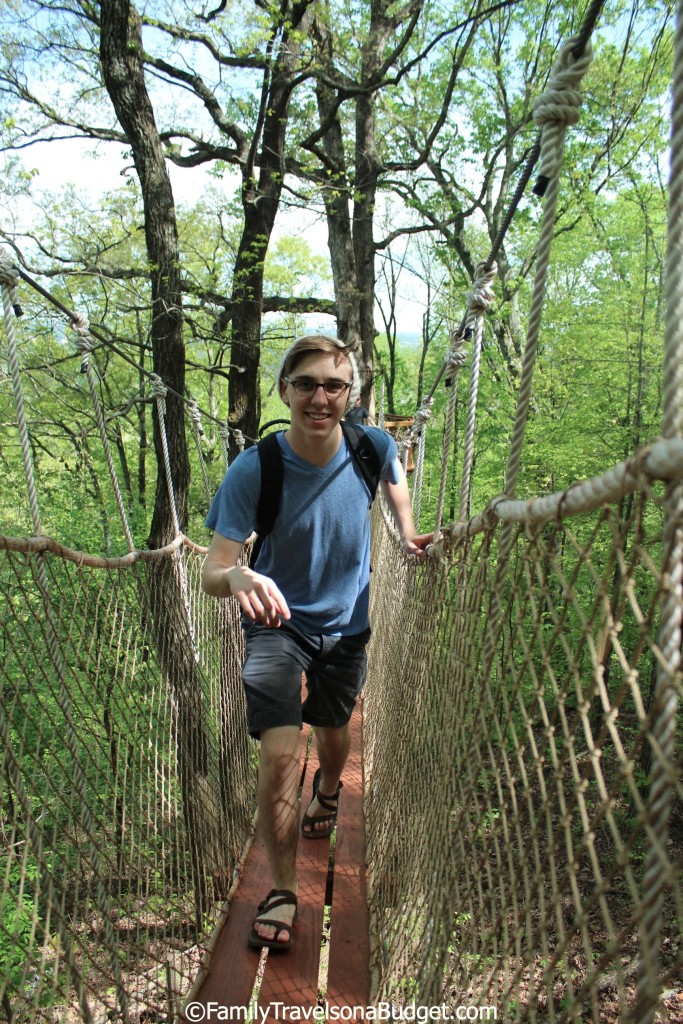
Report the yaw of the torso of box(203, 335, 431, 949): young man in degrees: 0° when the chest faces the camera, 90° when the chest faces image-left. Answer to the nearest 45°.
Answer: approximately 0°

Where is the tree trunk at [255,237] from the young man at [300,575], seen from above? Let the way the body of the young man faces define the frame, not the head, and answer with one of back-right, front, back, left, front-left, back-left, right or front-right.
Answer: back

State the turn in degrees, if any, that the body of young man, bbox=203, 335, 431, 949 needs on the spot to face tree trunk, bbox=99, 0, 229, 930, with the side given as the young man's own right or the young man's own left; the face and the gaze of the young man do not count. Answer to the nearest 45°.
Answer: approximately 180°
